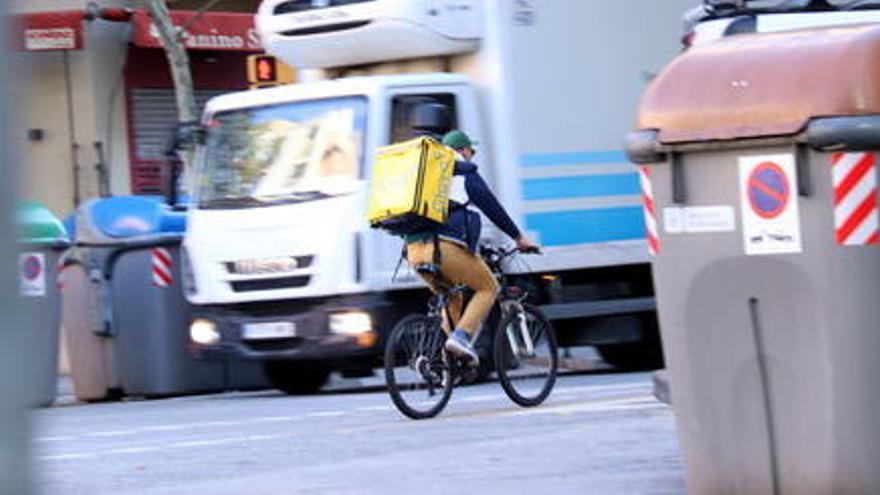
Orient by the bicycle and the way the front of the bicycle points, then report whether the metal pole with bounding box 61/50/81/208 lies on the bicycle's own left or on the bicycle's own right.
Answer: on the bicycle's own left

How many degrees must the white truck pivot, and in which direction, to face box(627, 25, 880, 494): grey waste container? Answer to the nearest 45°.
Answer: approximately 45° to its left

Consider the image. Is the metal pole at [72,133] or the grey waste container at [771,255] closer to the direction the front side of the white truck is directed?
the grey waste container

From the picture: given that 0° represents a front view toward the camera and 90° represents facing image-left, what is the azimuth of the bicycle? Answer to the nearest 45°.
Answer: approximately 225°

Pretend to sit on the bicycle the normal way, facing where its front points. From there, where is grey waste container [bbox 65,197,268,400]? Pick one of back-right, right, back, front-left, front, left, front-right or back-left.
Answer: left

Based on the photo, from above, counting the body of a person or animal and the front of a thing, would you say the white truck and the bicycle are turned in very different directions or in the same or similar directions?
very different directions

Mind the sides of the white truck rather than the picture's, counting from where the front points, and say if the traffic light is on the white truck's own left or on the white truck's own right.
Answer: on the white truck's own right

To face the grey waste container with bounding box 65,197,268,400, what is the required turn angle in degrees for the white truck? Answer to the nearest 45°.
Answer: approximately 90° to its right

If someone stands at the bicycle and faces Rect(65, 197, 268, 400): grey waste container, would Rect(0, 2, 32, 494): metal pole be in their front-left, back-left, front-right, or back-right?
back-left

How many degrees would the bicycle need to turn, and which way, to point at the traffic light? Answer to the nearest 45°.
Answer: approximately 45° to its left

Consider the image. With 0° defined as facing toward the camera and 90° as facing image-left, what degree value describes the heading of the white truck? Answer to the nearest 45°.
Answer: approximately 45°

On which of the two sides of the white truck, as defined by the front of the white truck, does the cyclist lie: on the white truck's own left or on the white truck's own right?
on the white truck's own left

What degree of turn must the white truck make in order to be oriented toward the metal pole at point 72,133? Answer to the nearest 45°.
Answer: approximately 90° to its right
